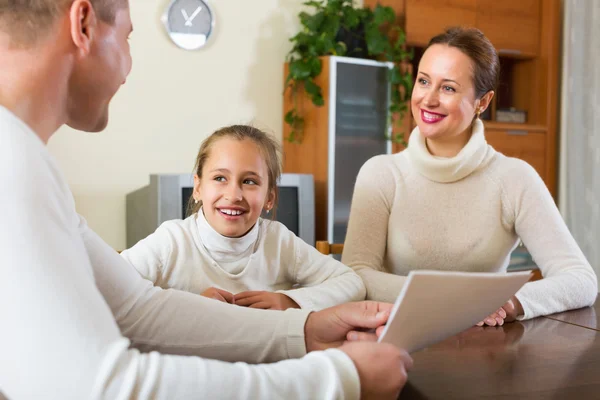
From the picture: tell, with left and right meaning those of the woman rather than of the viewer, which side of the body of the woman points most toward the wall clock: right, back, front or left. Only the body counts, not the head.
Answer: right

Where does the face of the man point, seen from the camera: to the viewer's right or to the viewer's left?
to the viewer's right

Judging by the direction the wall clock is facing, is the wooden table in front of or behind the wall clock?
in front

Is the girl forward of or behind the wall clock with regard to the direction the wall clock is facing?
forward

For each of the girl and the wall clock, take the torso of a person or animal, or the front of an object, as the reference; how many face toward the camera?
2

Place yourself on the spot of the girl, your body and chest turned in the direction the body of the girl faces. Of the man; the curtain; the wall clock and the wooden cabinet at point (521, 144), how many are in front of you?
1

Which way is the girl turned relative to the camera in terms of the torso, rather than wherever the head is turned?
toward the camera

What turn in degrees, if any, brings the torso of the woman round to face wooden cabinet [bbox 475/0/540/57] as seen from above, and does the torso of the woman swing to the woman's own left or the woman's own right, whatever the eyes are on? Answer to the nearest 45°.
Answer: approximately 135° to the woman's own right

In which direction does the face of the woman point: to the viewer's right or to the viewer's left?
to the viewer's left

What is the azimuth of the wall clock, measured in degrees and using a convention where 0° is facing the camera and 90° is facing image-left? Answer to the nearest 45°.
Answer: approximately 0°

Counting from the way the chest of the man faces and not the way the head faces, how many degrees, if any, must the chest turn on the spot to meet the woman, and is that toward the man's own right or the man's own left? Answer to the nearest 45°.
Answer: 0° — they already face them

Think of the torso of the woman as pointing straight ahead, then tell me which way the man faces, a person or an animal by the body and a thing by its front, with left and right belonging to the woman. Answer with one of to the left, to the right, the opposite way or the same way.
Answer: the opposite way

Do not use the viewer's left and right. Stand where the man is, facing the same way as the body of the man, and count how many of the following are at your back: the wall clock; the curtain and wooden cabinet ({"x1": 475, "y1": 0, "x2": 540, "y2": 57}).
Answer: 0

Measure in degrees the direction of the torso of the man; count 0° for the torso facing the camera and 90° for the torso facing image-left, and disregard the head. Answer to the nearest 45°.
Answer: approximately 225°

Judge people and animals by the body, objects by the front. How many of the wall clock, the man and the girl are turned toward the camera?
2
